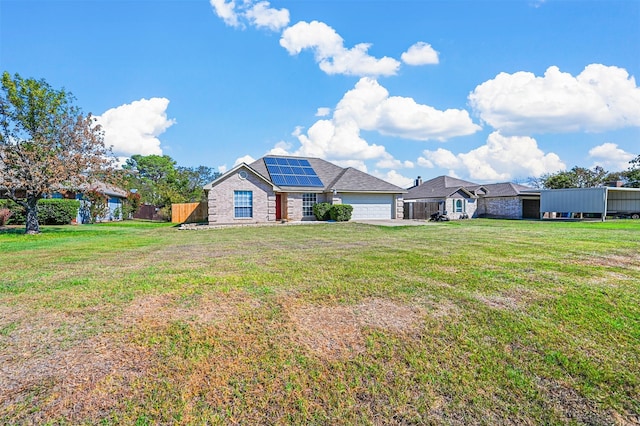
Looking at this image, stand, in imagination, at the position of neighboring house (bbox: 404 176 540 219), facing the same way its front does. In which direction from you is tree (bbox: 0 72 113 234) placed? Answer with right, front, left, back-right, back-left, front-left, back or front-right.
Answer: front-right

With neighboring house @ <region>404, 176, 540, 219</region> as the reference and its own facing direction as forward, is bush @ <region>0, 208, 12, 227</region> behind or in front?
in front

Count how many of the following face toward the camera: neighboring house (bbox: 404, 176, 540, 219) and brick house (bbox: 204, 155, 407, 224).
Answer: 2

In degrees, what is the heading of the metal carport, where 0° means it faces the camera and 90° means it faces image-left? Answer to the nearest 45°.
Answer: approximately 315°

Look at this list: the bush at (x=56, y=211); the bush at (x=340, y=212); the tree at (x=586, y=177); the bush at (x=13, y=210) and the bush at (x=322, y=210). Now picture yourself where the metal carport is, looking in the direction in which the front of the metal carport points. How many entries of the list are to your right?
4

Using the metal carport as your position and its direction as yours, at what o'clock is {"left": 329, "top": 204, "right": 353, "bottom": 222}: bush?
The bush is roughly at 3 o'clock from the metal carport.

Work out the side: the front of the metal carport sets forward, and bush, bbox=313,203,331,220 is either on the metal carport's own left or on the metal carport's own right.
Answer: on the metal carport's own right

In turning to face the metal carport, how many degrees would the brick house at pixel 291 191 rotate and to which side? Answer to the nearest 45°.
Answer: approximately 90° to its left

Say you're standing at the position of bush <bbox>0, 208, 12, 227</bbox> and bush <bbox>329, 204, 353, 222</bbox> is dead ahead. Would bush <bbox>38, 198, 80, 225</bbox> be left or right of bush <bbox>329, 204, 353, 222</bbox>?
left

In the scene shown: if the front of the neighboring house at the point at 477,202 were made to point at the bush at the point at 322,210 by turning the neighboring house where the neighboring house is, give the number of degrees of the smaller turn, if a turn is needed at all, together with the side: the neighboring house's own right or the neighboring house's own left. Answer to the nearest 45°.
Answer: approximately 45° to the neighboring house's own right

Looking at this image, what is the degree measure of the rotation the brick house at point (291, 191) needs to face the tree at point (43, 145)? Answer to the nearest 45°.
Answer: approximately 45° to its right

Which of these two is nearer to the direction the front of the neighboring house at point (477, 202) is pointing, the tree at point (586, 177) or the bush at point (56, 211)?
the bush

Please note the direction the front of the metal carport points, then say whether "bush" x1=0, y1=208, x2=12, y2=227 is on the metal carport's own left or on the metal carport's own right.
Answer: on the metal carport's own right

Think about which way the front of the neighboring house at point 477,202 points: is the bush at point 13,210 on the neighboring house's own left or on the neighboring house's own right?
on the neighboring house's own right

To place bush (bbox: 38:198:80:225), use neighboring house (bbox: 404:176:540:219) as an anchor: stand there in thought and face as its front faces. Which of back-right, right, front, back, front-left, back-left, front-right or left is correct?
front-right
